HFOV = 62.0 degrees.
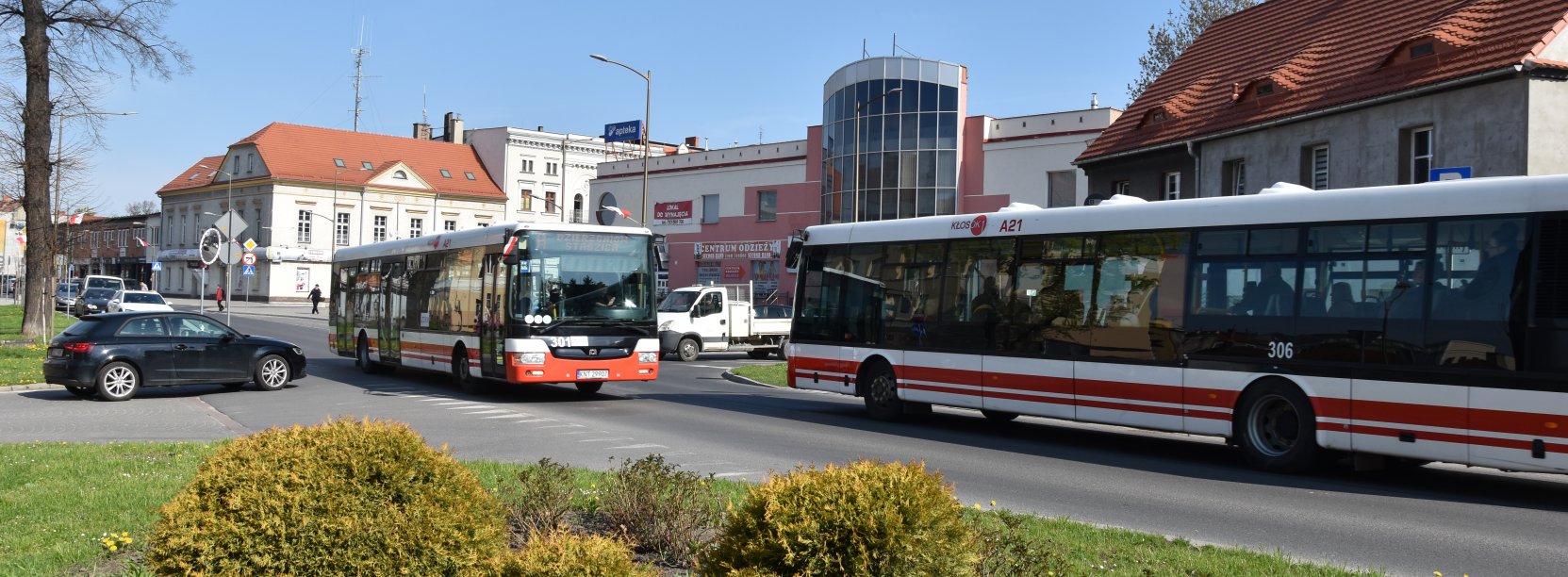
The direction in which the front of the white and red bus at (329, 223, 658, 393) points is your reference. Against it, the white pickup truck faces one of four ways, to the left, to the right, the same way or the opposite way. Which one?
to the right

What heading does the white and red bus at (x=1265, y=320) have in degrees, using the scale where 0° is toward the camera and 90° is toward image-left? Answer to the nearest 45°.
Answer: approximately 135°

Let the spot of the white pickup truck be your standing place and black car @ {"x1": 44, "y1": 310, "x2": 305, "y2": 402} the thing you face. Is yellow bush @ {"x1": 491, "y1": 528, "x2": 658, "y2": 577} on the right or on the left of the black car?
left

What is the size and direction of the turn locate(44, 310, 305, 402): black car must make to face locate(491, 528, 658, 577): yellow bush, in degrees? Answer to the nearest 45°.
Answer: approximately 90° to its right

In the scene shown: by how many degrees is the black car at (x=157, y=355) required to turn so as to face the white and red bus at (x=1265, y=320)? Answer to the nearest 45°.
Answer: approximately 45° to its right

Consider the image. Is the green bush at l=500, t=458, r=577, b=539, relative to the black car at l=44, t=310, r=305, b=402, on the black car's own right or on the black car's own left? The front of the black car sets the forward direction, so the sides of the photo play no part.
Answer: on the black car's own right

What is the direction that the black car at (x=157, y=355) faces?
to the viewer's right

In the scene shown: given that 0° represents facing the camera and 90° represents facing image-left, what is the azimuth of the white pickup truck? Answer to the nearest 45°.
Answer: approximately 45°
